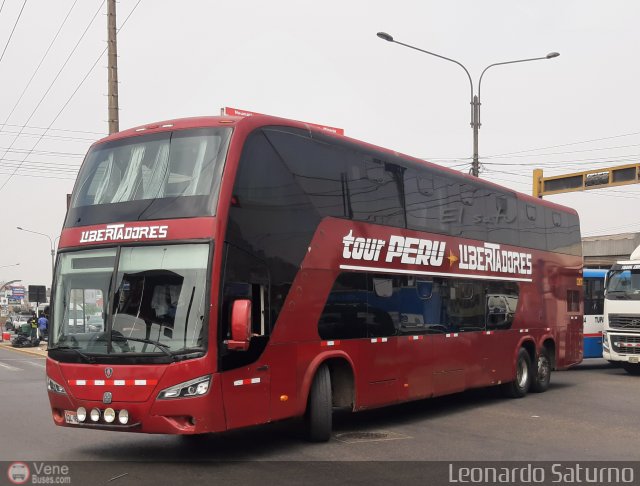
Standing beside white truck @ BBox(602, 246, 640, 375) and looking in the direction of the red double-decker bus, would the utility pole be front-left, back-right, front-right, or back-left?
front-right

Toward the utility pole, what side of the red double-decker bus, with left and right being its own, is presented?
right

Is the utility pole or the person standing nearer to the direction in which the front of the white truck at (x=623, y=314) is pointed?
the utility pole

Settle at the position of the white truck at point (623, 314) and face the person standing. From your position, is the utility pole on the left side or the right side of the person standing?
left

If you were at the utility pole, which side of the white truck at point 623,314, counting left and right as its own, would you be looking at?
right

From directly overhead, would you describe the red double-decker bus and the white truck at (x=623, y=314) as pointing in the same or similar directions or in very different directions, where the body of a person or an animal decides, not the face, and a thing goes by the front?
same or similar directions

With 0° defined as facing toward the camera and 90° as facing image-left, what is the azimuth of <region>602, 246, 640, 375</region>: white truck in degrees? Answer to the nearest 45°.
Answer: approximately 0°

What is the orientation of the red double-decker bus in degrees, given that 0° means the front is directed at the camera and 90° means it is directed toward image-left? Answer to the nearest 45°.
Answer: approximately 45°

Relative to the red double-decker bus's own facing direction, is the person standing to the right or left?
on its right

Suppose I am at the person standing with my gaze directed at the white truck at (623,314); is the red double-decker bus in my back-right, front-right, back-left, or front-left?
front-right

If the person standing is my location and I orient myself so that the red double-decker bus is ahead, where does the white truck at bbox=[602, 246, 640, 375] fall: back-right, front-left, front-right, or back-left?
front-left

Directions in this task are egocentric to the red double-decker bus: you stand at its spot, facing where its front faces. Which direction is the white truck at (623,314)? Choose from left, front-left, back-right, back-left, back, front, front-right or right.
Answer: back
